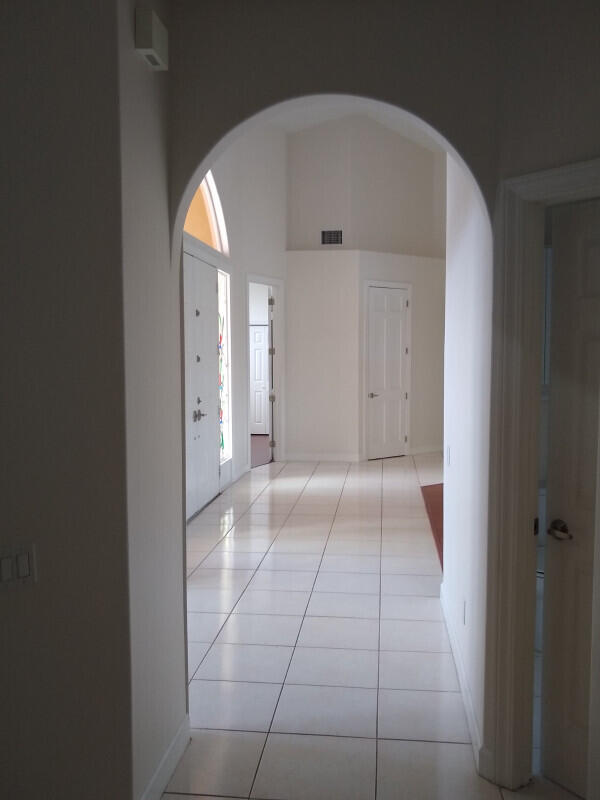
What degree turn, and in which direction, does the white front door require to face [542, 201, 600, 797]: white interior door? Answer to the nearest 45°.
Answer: approximately 90° to its right

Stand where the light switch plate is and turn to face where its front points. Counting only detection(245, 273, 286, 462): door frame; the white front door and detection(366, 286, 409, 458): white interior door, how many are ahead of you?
0

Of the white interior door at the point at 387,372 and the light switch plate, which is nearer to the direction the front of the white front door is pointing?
the white interior door

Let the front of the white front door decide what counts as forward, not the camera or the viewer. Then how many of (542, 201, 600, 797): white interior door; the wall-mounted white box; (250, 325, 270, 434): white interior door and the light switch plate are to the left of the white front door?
1

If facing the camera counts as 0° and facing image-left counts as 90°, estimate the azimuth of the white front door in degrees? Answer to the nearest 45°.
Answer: approximately 270°

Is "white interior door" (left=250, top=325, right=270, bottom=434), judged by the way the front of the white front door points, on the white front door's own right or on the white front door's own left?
on the white front door's own left

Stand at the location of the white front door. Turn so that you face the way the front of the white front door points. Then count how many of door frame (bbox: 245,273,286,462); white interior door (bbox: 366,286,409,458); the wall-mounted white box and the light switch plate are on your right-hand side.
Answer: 2

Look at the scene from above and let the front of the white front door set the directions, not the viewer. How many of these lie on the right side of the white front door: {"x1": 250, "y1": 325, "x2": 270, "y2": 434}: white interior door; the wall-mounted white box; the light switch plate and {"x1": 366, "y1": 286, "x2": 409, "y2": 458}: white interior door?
2

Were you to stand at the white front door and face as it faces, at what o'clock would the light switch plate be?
The light switch plate is roughly at 3 o'clock from the white front door.
